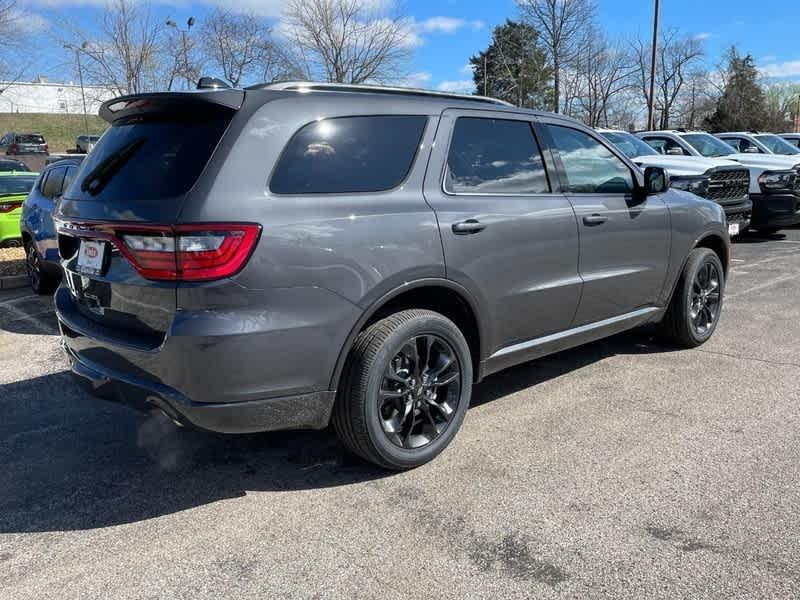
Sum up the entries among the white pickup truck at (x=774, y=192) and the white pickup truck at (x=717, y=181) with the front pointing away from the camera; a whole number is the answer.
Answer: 0

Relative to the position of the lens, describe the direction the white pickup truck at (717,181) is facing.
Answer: facing the viewer and to the right of the viewer

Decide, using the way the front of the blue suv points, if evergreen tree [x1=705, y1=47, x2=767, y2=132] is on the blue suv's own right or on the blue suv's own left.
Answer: on the blue suv's own right

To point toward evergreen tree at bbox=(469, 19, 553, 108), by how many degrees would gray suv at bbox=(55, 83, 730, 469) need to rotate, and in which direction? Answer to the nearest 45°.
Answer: approximately 45° to its left

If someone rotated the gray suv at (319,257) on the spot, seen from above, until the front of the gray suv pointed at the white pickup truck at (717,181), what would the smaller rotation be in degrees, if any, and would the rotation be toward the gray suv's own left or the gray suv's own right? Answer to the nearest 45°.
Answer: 0° — it already faces it

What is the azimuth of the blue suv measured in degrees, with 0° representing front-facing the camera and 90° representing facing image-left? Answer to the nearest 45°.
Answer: approximately 135°

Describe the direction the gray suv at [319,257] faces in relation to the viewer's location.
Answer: facing away from the viewer and to the right of the viewer

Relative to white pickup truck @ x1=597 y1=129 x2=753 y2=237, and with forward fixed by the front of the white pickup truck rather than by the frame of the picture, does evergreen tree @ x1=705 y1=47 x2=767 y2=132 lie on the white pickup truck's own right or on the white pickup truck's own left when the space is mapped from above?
on the white pickup truck's own left

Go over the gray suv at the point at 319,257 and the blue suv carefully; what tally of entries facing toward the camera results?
0

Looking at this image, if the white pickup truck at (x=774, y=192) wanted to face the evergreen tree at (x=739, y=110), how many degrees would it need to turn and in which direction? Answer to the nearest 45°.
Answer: approximately 135° to its left
